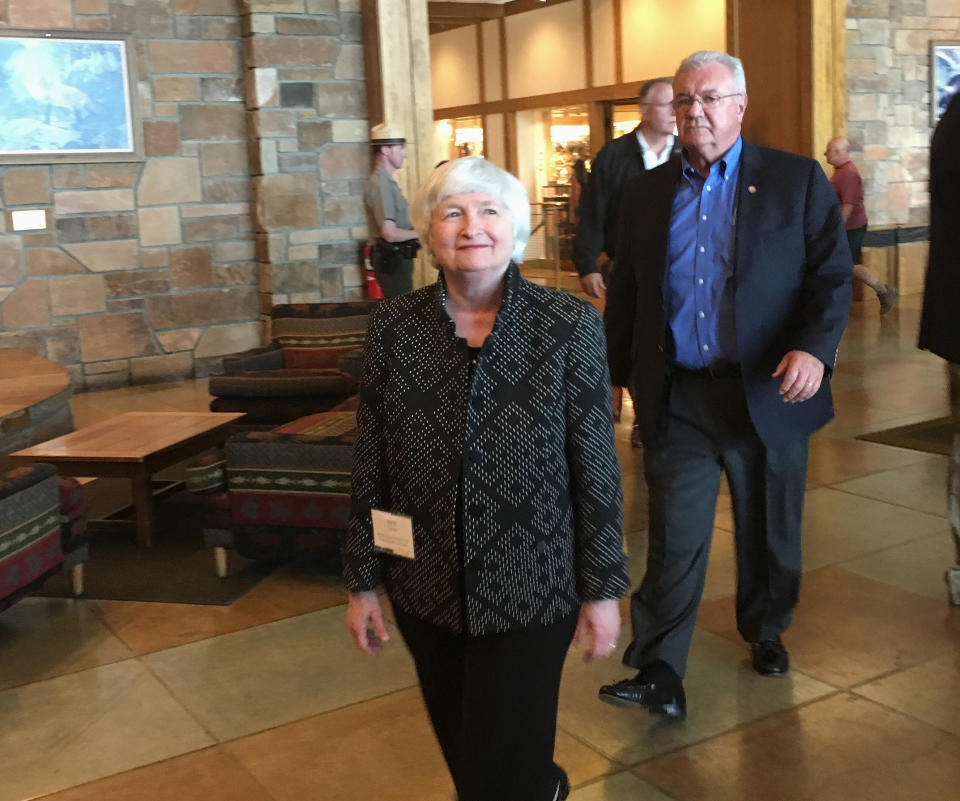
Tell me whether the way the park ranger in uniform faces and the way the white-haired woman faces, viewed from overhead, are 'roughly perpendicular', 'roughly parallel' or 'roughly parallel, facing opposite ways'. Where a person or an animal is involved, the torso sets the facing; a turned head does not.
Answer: roughly perpendicular

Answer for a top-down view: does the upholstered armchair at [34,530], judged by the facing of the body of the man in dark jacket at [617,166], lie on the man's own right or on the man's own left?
on the man's own right

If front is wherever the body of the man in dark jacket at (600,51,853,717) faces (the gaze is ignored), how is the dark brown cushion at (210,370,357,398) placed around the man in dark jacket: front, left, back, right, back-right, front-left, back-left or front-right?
right

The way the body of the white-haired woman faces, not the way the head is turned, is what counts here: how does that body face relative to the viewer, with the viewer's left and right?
facing the viewer

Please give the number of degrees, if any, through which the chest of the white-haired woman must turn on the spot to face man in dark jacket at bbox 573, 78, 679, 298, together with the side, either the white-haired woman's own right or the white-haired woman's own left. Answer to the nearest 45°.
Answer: approximately 180°

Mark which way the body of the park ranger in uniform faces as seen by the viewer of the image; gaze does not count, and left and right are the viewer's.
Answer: facing to the right of the viewer

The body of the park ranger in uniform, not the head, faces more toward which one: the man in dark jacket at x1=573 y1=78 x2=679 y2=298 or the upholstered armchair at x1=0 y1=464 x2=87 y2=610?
the man in dark jacket

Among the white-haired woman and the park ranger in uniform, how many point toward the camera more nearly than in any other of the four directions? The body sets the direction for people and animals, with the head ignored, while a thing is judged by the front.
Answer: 1

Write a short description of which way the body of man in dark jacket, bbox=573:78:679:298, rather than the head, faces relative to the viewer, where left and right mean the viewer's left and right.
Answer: facing the viewer and to the right of the viewer

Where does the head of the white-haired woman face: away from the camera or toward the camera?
toward the camera

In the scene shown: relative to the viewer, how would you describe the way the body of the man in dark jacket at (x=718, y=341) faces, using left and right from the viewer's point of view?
facing the viewer and to the left of the viewer

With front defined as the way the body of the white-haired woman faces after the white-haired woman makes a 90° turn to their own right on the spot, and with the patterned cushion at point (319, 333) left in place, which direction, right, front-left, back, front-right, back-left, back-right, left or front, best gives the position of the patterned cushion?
right

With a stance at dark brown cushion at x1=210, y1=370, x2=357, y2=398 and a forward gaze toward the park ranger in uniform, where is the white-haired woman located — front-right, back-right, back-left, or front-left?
back-right

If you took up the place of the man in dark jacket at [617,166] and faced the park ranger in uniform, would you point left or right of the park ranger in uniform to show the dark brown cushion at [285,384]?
left

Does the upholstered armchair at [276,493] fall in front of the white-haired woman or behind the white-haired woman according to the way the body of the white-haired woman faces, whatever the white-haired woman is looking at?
behind
